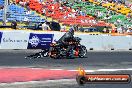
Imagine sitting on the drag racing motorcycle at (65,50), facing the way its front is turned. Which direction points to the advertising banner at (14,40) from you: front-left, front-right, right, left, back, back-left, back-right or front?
back-left

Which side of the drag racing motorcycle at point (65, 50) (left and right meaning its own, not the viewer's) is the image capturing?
right

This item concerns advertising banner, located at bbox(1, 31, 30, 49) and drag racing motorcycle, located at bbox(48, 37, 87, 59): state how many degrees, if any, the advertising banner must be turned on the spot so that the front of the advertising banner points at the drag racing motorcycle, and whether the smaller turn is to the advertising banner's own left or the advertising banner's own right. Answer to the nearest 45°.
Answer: approximately 45° to the advertising banner's own left

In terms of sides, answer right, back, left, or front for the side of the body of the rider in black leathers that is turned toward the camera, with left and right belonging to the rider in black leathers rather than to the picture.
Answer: right

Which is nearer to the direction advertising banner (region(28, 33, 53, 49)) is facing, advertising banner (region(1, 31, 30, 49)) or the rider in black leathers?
the rider in black leathers
